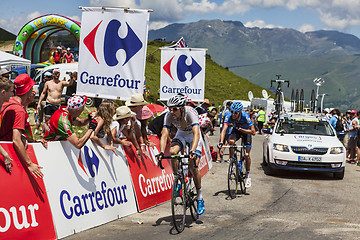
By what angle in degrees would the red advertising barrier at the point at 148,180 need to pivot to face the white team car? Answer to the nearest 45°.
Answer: approximately 90° to its left

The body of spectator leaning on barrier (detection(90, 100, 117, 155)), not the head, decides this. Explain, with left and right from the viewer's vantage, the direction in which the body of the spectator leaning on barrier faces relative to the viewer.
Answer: facing to the right of the viewer

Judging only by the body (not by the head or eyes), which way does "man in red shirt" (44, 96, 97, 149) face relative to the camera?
to the viewer's right

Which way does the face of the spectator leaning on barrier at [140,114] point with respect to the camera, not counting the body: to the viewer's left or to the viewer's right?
to the viewer's right

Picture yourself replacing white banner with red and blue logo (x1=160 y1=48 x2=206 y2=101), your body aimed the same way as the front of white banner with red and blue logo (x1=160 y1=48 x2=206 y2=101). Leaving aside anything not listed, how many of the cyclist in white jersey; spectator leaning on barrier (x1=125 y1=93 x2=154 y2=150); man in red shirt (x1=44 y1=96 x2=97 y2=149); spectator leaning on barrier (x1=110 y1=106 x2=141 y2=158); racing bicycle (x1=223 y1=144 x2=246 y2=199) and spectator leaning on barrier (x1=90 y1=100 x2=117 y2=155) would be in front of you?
6

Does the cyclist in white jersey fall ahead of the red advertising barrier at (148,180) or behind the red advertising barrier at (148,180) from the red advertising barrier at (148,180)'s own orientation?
ahead

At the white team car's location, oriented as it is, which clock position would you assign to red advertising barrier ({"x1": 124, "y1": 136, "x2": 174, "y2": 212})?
The red advertising barrier is roughly at 1 o'clock from the white team car.

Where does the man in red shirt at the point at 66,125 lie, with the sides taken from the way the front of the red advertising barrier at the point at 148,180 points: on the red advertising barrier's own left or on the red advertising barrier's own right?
on the red advertising barrier's own right

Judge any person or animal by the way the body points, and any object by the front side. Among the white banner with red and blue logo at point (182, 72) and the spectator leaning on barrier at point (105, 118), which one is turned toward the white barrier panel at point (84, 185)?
the white banner with red and blue logo

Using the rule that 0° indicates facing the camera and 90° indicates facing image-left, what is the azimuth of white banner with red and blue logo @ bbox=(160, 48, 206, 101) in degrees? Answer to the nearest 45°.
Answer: approximately 0°
